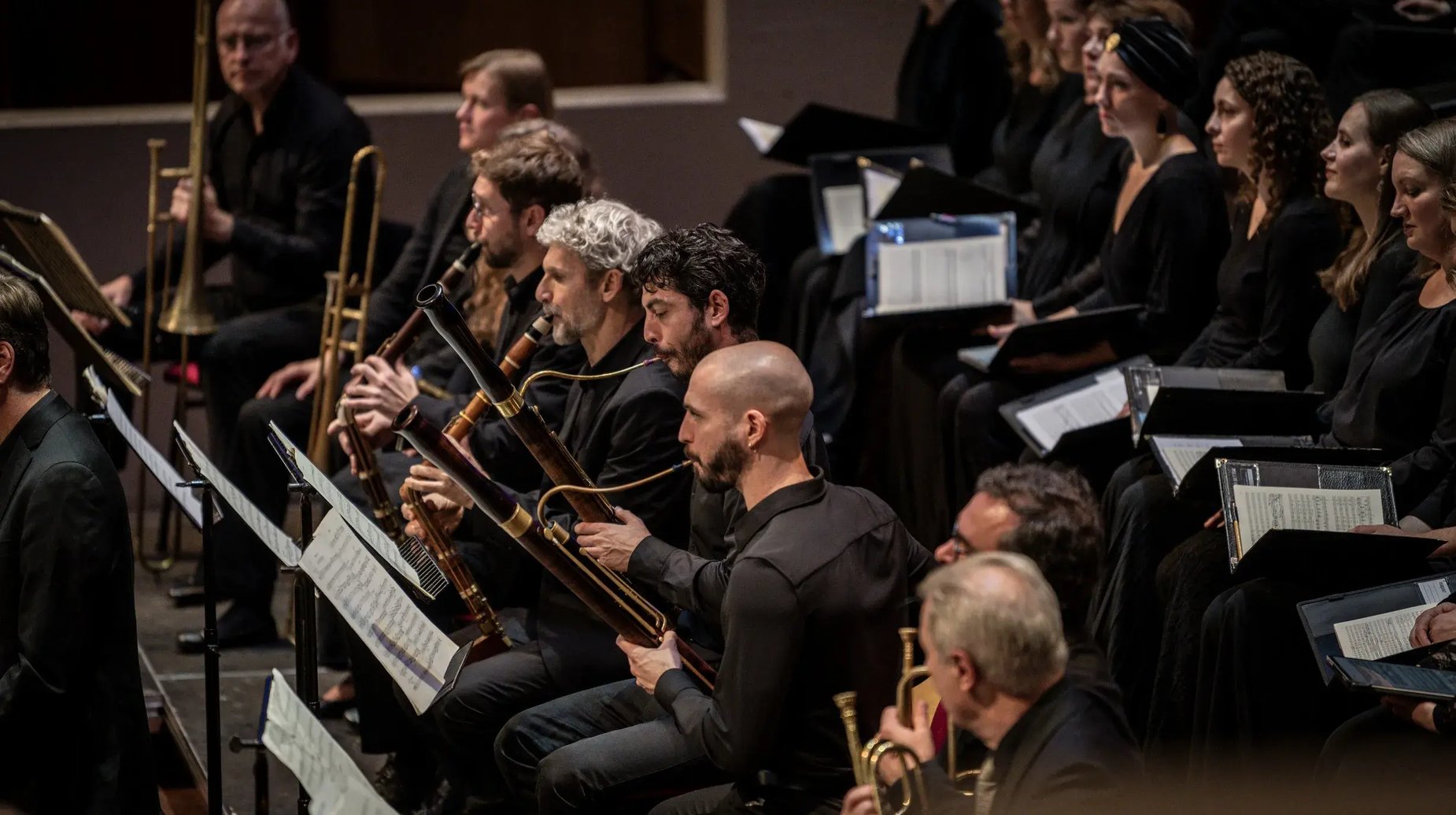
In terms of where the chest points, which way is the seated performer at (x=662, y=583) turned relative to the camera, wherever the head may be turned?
to the viewer's left

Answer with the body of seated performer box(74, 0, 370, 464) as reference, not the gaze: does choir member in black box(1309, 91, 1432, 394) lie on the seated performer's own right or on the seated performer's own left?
on the seated performer's own left

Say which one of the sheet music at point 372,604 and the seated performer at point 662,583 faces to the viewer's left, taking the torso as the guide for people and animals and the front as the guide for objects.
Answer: the seated performer

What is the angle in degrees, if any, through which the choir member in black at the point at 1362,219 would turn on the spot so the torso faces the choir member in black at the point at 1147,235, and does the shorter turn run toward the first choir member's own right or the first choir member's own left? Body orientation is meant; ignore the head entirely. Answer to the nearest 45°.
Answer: approximately 45° to the first choir member's own right

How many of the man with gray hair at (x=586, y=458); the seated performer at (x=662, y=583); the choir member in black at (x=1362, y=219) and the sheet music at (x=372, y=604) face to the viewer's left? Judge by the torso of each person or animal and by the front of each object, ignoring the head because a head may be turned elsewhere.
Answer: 3

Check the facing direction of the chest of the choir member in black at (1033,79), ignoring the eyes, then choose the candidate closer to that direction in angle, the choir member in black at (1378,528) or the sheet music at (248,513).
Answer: the sheet music

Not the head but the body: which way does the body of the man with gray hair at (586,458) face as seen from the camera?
to the viewer's left

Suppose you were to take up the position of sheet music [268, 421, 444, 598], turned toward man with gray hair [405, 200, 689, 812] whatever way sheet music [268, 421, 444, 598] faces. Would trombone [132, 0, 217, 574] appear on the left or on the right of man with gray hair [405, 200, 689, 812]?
left

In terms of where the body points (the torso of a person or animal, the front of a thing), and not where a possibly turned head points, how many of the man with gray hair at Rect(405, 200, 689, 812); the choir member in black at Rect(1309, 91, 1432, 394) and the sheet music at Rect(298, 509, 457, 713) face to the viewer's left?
2

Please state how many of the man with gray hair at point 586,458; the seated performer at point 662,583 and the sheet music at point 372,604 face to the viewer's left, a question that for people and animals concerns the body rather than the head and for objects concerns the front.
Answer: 2

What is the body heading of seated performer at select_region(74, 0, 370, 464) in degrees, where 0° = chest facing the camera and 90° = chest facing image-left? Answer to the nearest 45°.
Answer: approximately 45°

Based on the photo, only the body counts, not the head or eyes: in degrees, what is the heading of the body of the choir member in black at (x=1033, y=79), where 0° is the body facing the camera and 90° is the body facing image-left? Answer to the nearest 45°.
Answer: approximately 45°

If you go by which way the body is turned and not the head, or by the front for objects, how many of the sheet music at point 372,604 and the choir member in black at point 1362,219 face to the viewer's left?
1

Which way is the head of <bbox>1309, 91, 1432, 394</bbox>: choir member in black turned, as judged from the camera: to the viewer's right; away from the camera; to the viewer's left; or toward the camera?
to the viewer's left

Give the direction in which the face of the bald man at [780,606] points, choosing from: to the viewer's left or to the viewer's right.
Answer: to the viewer's left
